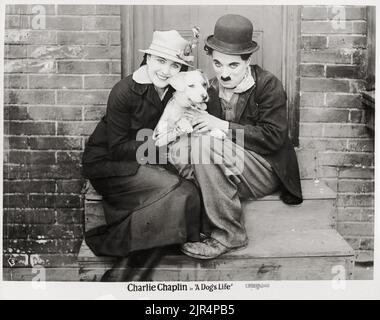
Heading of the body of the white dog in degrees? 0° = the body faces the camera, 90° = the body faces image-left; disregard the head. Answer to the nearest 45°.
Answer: approximately 315°
